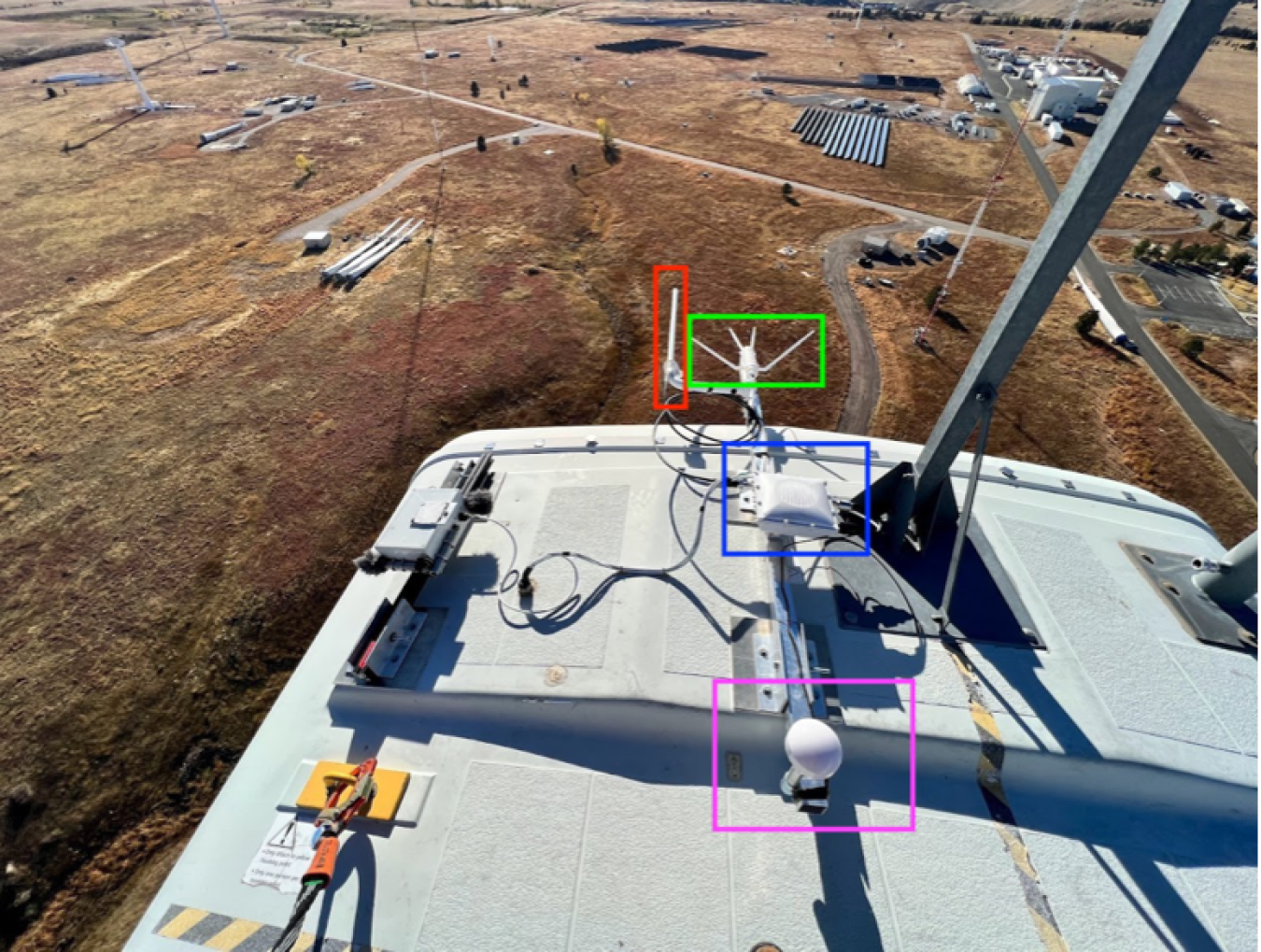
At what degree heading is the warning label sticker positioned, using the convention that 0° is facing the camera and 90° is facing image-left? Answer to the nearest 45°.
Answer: approximately 0°

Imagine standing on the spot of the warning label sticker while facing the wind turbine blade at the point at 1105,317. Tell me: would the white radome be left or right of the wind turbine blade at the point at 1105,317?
right
